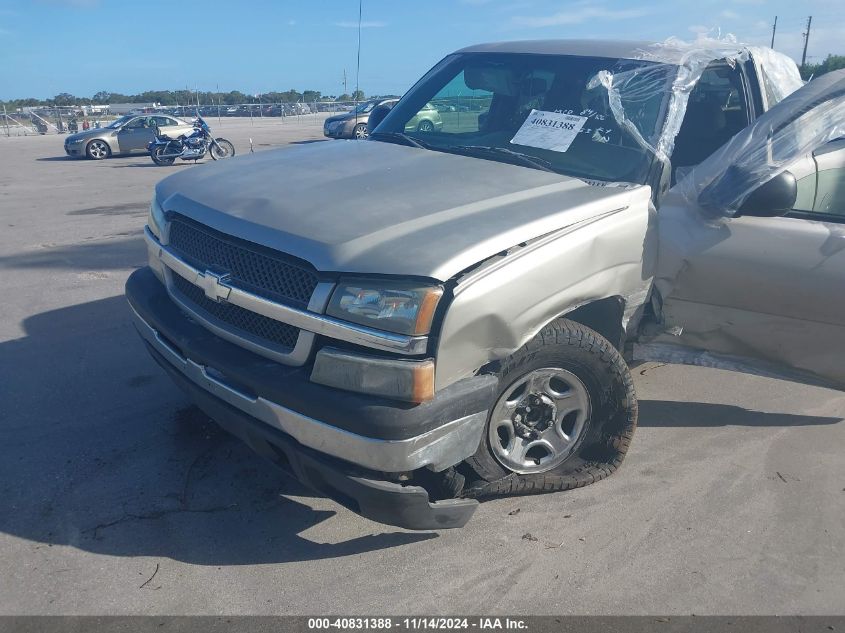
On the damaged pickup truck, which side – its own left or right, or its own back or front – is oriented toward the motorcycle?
right

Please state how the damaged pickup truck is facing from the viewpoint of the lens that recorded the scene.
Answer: facing the viewer and to the left of the viewer

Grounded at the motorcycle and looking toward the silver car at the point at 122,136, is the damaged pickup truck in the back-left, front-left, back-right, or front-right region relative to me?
back-left

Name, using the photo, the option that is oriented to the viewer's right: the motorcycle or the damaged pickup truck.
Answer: the motorcycle

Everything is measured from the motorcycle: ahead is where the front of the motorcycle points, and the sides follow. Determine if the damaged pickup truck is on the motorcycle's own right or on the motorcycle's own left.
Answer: on the motorcycle's own right

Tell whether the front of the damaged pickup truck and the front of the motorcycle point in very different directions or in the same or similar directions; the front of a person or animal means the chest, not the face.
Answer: very different directions

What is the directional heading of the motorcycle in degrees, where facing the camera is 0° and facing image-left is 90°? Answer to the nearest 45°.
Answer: approximately 270°

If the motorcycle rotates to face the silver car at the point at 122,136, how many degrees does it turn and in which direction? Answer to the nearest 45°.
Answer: approximately 135° to its left

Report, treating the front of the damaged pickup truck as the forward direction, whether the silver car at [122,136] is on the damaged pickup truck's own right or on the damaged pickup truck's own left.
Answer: on the damaged pickup truck's own right

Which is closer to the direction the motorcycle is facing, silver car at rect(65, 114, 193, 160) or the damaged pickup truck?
the damaged pickup truck

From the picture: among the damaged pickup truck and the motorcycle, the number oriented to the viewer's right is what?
1
